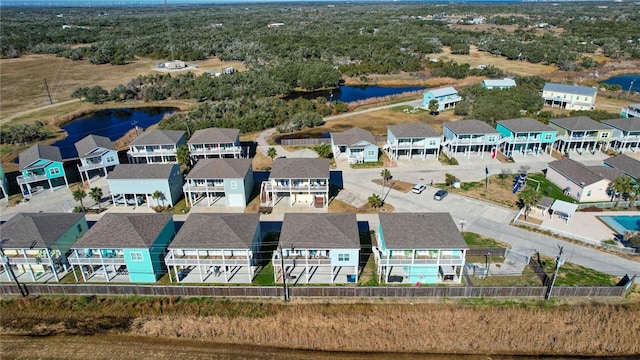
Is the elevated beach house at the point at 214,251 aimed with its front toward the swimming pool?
no

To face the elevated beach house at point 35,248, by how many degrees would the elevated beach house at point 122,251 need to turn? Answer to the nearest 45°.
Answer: approximately 135° to its right

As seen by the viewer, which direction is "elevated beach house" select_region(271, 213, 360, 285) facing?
toward the camera

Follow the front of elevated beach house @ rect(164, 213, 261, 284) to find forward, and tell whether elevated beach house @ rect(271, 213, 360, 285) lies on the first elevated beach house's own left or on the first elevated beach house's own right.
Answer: on the first elevated beach house's own left

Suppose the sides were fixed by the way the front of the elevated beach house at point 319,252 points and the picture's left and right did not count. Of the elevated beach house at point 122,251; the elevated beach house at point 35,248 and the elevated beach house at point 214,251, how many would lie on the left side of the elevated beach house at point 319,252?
0

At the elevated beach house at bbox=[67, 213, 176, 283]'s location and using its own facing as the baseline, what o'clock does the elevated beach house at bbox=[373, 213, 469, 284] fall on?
the elevated beach house at bbox=[373, 213, 469, 284] is roughly at 10 o'clock from the elevated beach house at bbox=[67, 213, 176, 283].

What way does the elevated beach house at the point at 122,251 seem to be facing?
toward the camera

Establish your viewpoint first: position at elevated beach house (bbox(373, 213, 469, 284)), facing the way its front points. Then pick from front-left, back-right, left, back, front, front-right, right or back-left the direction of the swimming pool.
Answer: back-left

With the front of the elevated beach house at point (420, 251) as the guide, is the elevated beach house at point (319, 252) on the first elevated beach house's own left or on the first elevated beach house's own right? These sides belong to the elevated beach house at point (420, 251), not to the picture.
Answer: on the first elevated beach house's own right

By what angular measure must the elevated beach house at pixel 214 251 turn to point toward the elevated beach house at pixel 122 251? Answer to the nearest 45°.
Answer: approximately 90° to its right

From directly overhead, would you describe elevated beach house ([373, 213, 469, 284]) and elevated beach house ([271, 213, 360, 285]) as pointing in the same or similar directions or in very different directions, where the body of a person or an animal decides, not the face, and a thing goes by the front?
same or similar directions

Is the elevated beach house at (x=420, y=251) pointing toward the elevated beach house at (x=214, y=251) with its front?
no

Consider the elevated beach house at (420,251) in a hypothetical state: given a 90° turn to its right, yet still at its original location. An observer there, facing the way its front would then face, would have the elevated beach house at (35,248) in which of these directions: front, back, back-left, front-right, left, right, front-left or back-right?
front

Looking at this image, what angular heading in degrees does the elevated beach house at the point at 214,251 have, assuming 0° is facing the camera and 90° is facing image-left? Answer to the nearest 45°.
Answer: approximately 0°
